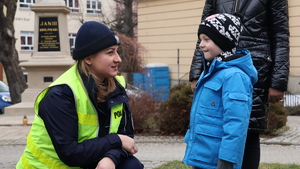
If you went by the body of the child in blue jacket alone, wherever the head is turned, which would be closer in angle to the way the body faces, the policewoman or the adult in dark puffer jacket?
the policewoman

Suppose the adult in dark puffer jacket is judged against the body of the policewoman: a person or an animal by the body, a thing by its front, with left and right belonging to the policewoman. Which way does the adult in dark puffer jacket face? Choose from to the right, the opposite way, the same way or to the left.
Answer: to the right

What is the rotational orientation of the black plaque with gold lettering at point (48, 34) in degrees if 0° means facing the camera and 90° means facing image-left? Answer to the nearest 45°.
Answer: approximately 0°

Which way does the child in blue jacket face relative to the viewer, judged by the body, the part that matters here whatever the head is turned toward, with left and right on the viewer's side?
facing the viewer and to the left of the viewer

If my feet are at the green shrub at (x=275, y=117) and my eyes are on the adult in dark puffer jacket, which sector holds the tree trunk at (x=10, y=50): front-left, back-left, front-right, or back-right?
back-right

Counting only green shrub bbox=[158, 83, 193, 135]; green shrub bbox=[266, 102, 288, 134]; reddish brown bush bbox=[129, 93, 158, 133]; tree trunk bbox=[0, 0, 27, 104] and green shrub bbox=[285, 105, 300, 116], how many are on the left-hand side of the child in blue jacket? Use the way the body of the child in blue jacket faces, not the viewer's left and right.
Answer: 0

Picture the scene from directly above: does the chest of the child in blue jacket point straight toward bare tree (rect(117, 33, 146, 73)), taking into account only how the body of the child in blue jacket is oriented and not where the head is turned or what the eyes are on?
no

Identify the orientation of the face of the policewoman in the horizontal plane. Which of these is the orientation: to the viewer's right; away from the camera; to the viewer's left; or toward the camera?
to the viewer's right

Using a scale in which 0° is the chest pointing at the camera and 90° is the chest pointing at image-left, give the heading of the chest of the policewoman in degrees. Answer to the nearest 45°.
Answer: approximately 315°

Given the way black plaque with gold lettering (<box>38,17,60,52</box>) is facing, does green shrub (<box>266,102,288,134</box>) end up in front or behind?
in front

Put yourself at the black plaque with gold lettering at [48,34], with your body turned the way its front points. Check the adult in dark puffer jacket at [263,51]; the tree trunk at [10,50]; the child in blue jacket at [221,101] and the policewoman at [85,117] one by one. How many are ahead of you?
3

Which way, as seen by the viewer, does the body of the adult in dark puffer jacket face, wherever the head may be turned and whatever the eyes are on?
toward the camera

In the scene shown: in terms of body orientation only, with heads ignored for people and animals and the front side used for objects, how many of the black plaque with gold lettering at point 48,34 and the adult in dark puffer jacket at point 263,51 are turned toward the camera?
2

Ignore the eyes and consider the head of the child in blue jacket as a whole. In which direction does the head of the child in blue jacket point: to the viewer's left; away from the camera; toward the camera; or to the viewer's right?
to the viewer's left

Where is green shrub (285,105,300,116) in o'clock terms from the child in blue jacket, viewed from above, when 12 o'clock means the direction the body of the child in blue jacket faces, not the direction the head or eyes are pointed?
The green shrub is roughly at 5 o'clock from the child in blue jacket.

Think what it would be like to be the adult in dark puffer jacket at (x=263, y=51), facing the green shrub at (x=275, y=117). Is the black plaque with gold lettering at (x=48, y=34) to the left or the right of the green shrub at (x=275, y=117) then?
left

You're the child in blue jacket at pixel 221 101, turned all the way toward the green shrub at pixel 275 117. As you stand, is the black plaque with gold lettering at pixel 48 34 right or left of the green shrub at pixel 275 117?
left

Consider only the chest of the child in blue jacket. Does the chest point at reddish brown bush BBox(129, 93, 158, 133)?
no
